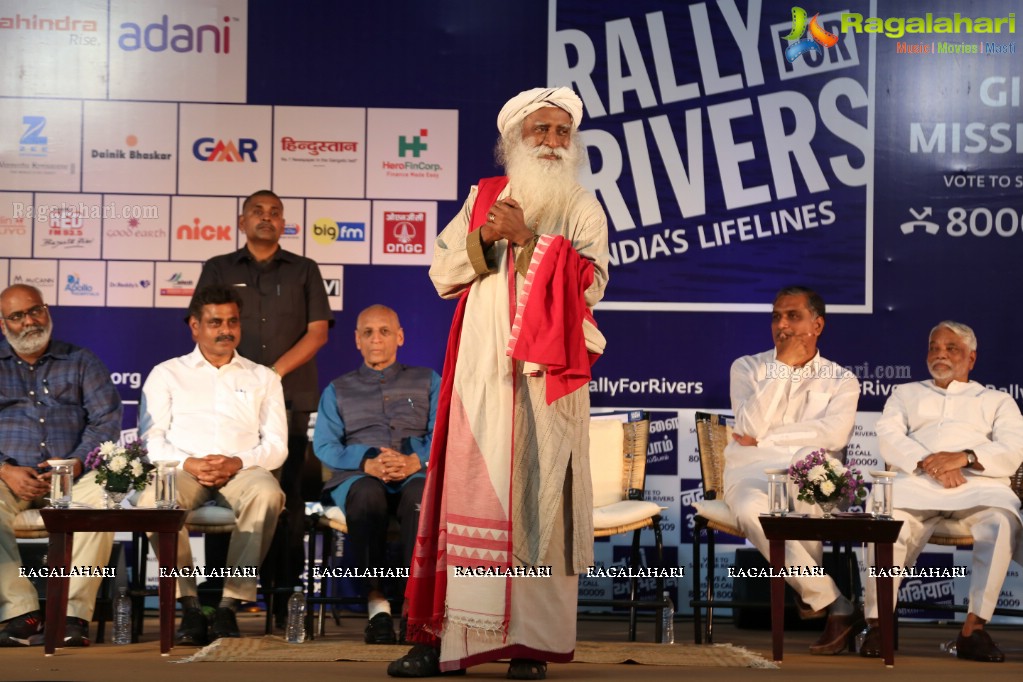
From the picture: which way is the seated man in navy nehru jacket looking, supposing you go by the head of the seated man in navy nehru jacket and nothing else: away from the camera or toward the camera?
toward the camera

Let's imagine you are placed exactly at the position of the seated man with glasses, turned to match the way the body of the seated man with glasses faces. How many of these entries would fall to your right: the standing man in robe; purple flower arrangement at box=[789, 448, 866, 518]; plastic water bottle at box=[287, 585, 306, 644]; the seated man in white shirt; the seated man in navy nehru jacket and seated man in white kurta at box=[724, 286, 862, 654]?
0

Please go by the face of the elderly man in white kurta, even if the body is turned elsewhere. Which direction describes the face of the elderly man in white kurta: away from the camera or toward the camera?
toward the camera

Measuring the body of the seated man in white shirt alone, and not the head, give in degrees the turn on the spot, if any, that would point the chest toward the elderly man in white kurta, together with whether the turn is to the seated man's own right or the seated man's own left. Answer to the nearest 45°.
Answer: approximately 90° to the seated man's own left

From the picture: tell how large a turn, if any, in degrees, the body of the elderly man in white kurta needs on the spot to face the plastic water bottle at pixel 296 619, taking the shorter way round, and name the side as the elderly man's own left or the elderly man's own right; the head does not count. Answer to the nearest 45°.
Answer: approximately 90° to the elderly man's own right

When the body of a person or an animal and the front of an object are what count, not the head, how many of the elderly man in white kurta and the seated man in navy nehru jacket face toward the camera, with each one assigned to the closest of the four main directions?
2

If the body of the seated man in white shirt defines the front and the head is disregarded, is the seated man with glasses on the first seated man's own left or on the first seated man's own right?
on the first seated man's own right

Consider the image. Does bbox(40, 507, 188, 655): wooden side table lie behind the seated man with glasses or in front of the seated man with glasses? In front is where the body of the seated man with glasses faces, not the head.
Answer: in front

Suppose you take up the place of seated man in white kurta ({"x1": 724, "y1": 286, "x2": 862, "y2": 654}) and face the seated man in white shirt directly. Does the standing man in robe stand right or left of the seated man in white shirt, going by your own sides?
left

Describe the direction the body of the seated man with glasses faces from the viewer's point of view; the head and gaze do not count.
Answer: toward the camera

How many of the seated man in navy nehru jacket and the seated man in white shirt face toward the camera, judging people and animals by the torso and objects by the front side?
2

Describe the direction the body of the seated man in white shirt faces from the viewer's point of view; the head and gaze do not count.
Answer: toward the camera

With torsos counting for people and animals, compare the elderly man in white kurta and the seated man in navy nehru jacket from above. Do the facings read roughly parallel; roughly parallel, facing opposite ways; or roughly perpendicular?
roughly parallel

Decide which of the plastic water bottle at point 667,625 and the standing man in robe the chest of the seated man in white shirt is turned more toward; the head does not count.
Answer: the standing man in robe

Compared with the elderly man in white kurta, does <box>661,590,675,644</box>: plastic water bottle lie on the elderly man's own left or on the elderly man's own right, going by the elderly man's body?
on the elderly man's own right

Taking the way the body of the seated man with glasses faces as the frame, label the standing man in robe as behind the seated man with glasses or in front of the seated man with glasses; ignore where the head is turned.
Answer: in front

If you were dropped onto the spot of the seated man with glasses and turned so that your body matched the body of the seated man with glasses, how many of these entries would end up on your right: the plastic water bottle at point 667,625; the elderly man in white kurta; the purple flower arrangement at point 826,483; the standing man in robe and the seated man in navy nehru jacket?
0

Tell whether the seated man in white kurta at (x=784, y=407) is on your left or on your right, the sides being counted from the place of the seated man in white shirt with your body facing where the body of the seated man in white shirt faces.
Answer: on your left
